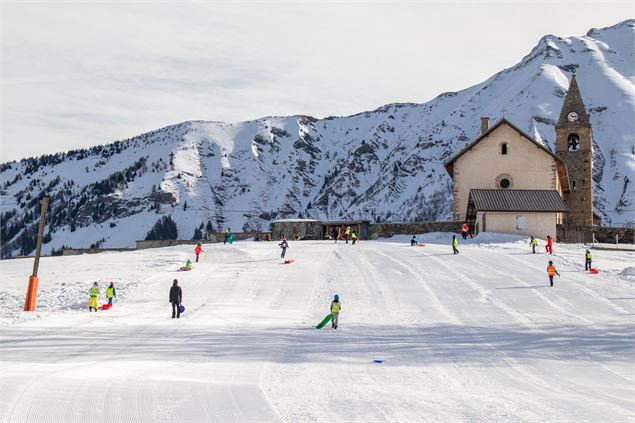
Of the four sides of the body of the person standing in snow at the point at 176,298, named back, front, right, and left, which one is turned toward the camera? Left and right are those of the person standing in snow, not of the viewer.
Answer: back

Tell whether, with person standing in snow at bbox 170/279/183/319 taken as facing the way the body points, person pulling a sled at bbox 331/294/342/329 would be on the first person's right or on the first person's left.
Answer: on the first person's right
